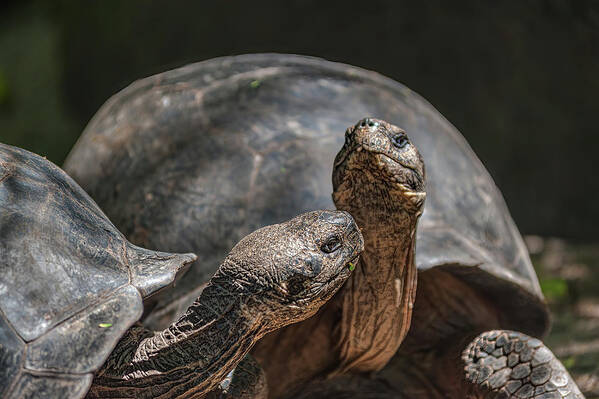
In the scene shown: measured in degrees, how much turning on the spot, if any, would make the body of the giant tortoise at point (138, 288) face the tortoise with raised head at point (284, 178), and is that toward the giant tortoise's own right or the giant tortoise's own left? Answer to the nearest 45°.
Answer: approximately 45° to the giant tortoise's own left

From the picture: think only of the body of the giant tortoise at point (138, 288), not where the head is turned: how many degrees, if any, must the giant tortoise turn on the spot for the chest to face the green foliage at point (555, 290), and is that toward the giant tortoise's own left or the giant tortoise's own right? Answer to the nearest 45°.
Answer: approximately 45° to the giant tortoise's own left

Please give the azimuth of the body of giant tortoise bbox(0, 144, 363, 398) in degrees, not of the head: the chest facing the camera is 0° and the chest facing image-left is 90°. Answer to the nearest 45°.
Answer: approximately 270°

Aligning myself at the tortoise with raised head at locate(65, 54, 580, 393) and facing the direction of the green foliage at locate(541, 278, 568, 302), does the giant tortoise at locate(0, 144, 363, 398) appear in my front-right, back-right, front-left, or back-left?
back-right

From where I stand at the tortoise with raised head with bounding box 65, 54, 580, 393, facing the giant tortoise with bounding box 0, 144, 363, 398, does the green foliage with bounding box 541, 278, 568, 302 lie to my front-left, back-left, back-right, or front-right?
back-right
